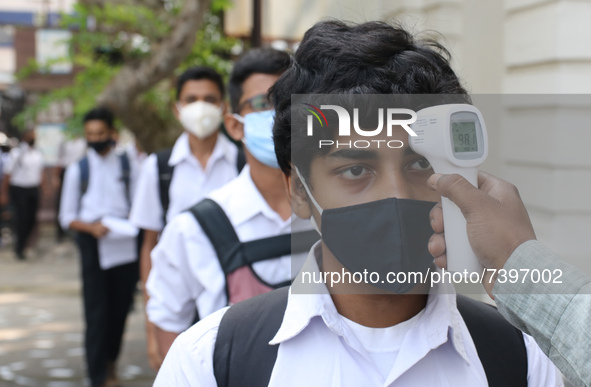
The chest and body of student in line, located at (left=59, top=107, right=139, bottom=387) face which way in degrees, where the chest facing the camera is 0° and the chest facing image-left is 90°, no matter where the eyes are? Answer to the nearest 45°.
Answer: approximately 0°

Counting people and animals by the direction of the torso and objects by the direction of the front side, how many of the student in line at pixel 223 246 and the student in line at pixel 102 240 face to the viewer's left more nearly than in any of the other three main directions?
0

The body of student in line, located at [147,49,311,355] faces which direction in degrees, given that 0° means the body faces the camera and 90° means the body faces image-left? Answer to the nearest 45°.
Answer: approximately 315°

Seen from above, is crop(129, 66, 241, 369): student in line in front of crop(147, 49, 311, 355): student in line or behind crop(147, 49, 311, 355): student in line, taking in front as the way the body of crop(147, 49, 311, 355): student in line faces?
behind

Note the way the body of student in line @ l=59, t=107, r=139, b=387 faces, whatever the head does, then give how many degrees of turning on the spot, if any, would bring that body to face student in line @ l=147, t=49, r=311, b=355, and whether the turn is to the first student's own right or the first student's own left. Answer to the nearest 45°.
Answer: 0° — they already face them

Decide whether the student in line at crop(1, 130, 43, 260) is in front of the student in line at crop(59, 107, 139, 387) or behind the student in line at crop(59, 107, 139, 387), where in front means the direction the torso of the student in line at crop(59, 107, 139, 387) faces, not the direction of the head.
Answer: behind

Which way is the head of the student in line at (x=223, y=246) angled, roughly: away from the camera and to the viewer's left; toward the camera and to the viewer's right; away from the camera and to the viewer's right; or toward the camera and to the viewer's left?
toward the camera and to the viewer's right
